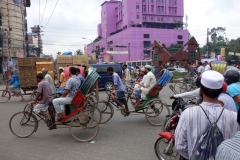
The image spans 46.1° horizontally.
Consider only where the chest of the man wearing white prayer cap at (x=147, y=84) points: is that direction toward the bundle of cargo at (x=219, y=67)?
no

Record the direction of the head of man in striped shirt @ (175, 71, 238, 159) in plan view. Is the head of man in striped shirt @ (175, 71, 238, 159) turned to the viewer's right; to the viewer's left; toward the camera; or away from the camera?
away from the camera

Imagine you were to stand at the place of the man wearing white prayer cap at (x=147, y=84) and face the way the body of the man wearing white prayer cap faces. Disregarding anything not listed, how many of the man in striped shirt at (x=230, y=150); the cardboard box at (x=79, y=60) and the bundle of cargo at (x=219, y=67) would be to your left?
1

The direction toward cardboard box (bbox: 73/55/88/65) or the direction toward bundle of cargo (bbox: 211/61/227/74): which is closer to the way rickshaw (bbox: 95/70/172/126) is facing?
the cardboard box

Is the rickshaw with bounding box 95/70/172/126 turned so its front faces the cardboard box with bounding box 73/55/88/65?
no

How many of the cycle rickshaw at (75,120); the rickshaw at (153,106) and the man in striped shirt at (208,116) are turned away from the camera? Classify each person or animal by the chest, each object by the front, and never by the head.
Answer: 1

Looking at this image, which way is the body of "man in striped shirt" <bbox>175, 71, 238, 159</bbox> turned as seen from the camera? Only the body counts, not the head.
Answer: away from the camera

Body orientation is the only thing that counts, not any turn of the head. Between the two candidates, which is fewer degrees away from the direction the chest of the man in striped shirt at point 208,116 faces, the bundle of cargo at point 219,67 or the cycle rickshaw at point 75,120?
the bundle of cargo

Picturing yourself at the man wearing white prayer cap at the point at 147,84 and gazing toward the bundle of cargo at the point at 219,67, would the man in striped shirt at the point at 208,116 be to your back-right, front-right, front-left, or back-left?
back-right

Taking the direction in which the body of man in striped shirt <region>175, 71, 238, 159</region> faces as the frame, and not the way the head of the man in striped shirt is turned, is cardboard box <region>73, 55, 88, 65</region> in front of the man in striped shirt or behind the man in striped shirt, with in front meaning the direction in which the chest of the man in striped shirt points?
in front

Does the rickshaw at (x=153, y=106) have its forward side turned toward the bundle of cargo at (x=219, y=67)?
no

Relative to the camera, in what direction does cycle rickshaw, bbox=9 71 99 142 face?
facing to the left of the viewer

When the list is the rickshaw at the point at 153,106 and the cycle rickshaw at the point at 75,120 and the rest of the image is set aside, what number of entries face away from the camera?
0

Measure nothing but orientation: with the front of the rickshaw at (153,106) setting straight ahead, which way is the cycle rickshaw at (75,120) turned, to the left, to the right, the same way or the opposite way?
the same way

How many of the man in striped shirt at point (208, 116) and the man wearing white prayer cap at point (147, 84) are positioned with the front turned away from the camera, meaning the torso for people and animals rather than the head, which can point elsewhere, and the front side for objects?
1
